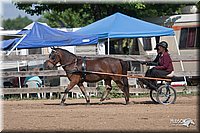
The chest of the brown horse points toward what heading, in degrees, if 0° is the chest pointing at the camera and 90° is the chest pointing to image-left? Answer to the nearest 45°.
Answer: approximately 90°

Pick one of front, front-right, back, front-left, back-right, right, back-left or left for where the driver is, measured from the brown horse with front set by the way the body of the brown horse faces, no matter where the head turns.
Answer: back

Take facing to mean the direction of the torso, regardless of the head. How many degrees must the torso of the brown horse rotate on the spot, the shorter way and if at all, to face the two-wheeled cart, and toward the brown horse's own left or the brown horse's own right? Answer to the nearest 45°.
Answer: approximately 180°

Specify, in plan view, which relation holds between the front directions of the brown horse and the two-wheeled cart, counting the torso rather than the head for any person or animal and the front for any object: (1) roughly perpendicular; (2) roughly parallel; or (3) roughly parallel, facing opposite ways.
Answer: roughly parallel

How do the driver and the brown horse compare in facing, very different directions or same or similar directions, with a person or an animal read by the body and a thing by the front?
same or similar directions

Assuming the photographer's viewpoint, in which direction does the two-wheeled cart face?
facing to the left of the viewer

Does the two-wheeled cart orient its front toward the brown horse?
yes

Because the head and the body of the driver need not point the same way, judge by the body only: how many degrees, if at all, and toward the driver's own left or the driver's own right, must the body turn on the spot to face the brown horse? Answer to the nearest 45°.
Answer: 0° — they already face it

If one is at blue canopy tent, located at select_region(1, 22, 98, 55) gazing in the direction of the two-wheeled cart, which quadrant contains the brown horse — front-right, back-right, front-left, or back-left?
front-right

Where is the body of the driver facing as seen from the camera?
to the viewer's left

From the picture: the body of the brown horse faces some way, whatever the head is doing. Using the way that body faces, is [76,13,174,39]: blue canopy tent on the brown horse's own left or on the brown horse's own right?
on the brown horse's own right

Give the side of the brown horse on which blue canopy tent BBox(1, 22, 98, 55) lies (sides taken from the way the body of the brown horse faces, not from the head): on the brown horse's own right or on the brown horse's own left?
on the brown horse's own right
